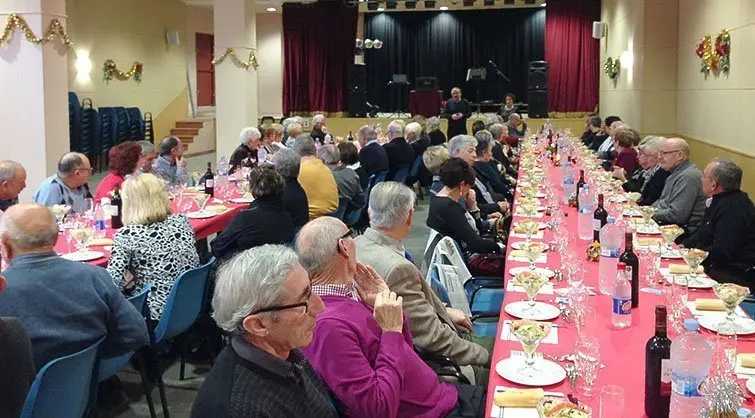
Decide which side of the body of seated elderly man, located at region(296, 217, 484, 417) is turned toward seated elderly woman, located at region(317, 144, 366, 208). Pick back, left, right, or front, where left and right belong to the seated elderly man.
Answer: left

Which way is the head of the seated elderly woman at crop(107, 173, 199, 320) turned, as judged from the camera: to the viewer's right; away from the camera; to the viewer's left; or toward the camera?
away from the camera

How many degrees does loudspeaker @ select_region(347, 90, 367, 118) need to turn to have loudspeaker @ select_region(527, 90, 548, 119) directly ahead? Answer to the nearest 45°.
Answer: approximately 90° to its left

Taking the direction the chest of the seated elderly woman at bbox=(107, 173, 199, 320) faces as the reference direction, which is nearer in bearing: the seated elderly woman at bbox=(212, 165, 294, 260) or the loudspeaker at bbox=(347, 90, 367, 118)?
the loudspeaker

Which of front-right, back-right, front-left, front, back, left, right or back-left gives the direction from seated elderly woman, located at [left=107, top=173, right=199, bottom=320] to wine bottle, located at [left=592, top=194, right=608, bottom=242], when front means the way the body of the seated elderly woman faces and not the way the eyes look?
right

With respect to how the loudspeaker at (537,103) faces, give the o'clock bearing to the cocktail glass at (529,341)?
The cocktail glass is roughly at 12 o'clock from the loudspeaker.

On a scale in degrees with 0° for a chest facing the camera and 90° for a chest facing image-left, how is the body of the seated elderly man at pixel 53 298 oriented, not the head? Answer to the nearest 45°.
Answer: approximately 180°

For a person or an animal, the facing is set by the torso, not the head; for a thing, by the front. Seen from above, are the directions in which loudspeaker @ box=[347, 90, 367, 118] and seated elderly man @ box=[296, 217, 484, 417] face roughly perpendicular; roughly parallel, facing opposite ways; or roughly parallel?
roughly perpendicular
